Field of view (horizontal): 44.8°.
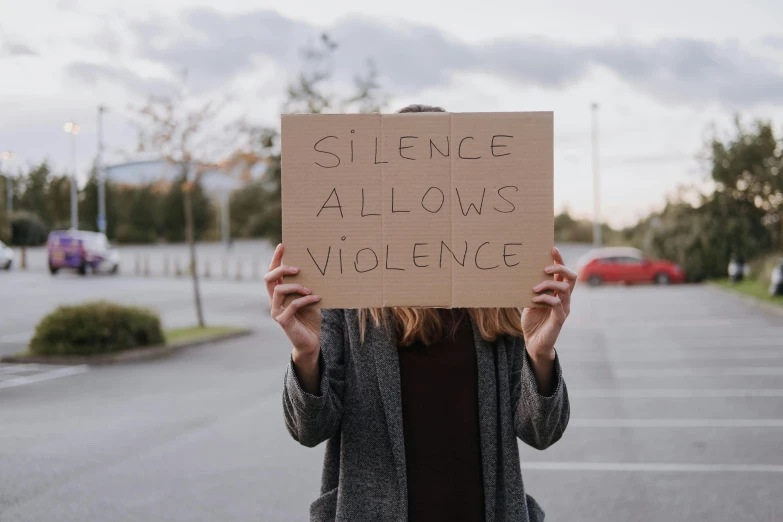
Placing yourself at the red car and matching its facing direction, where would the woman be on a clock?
The woman is roughly at 3 o'clock from the red car.

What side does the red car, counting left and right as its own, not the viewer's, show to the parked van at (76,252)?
back

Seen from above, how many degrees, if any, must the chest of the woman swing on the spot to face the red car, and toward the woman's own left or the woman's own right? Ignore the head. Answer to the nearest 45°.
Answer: approximately 180°

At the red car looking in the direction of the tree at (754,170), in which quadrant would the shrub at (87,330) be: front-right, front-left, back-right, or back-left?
back-right

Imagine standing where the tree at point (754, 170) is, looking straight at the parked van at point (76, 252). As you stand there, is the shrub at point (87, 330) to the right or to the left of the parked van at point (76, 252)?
left

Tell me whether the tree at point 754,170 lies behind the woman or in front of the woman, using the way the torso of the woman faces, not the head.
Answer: behind

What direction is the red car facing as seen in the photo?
to the viewer's right

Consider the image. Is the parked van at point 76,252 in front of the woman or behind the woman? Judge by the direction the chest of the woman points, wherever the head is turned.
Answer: behind

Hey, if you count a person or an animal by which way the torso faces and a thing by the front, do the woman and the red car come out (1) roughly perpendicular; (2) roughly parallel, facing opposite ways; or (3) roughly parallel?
roughly perpendicular
